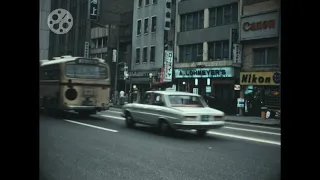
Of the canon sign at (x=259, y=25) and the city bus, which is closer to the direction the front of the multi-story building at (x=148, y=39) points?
the city bus

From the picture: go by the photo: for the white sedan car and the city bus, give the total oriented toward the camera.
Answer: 0

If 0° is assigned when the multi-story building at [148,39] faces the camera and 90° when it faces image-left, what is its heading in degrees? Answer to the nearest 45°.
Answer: approximately 45°

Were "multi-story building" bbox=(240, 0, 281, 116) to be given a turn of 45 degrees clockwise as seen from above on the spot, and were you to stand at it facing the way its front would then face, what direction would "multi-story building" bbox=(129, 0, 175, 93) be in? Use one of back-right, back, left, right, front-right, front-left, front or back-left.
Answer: front

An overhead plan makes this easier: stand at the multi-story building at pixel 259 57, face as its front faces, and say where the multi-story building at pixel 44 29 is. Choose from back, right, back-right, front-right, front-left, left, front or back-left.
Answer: front-right

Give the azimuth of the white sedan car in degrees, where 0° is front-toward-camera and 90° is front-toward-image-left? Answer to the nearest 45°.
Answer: approximately 135°

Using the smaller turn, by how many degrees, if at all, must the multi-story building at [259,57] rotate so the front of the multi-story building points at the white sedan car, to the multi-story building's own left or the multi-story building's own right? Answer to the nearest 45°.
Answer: approximately 45° to the multi-story building's own right
